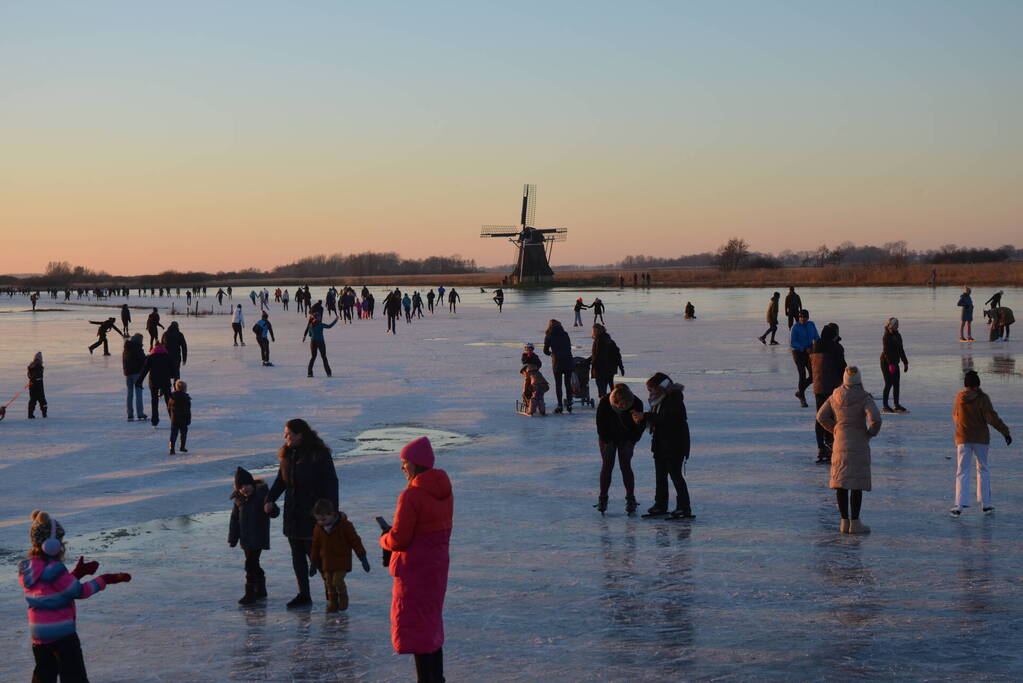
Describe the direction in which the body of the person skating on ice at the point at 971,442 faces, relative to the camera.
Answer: away from the camera

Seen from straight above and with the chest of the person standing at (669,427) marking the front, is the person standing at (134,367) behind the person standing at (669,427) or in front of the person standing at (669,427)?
in front

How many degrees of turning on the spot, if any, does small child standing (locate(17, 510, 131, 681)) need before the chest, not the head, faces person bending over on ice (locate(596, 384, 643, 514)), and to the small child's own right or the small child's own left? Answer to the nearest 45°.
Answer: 0° — they already face them

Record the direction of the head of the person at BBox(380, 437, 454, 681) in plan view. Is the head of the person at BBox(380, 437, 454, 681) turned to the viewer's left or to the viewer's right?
to the viewer's left

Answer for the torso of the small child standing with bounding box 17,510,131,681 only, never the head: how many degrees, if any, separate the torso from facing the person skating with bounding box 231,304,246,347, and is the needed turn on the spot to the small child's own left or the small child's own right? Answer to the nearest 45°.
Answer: approximately 45° to the small child's own left

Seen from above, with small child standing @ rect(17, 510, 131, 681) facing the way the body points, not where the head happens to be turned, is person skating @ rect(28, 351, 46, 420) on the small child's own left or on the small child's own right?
on the small child's own left

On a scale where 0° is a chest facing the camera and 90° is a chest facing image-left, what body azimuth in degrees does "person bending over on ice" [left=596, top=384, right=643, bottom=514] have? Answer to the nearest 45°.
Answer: approximately 0°

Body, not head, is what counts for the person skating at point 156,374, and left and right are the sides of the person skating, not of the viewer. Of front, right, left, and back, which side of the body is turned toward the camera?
back

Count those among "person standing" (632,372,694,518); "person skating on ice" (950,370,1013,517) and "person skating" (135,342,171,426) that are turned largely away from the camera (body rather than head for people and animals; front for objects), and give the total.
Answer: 2

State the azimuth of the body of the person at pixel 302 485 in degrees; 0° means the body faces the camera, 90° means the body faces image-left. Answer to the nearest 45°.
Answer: approximately 45°
